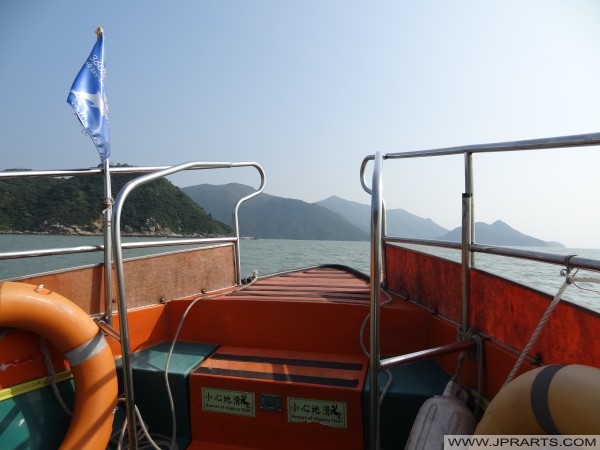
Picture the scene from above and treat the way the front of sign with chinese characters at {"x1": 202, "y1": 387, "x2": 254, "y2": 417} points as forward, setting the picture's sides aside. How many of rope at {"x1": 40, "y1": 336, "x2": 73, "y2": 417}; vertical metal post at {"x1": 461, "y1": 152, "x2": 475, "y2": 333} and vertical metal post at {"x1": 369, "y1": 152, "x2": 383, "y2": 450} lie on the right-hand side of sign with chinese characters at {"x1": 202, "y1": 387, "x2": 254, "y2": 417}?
1

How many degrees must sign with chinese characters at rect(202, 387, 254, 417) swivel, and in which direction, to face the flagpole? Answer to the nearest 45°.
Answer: approximately 135° to its right

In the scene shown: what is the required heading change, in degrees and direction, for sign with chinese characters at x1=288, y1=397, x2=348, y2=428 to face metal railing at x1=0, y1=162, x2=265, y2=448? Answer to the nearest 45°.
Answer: approximately 90° to its right

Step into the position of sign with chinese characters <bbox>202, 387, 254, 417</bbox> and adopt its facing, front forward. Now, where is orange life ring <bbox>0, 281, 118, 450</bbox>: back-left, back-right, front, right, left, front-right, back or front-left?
right

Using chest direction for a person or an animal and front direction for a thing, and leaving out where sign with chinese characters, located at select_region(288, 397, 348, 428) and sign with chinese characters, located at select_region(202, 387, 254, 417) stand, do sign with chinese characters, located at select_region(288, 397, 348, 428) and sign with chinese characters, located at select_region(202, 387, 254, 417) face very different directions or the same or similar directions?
same or similar directions

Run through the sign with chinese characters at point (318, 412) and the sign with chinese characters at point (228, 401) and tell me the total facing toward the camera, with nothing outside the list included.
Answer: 2

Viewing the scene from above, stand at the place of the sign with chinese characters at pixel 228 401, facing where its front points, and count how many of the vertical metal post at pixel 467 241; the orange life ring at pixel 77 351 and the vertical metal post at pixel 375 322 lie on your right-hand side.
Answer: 1

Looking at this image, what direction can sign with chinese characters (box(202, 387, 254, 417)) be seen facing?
toward the camera

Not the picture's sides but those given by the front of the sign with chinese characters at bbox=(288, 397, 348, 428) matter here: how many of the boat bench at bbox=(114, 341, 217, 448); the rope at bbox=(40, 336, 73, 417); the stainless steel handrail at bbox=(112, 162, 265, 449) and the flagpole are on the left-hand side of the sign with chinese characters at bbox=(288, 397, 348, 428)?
0

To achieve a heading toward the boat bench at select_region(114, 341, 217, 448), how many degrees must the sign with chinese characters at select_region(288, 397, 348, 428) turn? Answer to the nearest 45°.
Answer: approximately 90° to its right

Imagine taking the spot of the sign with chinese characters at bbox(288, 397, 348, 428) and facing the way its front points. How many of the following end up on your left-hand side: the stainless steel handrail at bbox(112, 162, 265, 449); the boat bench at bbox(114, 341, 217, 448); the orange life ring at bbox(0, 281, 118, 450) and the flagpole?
0

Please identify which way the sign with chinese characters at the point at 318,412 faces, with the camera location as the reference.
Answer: facing the viewer
